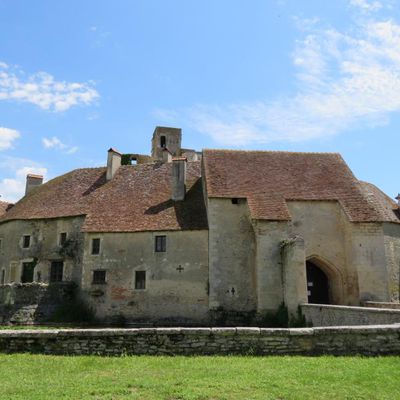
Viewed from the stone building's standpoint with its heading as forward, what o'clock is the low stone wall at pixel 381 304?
The low stone wall is roughly at 10 o'clock from the stone building.

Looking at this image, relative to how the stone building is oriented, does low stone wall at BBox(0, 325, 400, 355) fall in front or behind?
in front

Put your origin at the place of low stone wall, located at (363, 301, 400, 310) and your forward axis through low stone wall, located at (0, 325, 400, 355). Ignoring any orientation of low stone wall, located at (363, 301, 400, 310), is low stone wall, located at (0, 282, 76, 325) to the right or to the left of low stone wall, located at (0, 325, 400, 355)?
right

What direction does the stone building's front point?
toward the camera

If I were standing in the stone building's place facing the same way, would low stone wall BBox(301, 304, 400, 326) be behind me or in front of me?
in front
